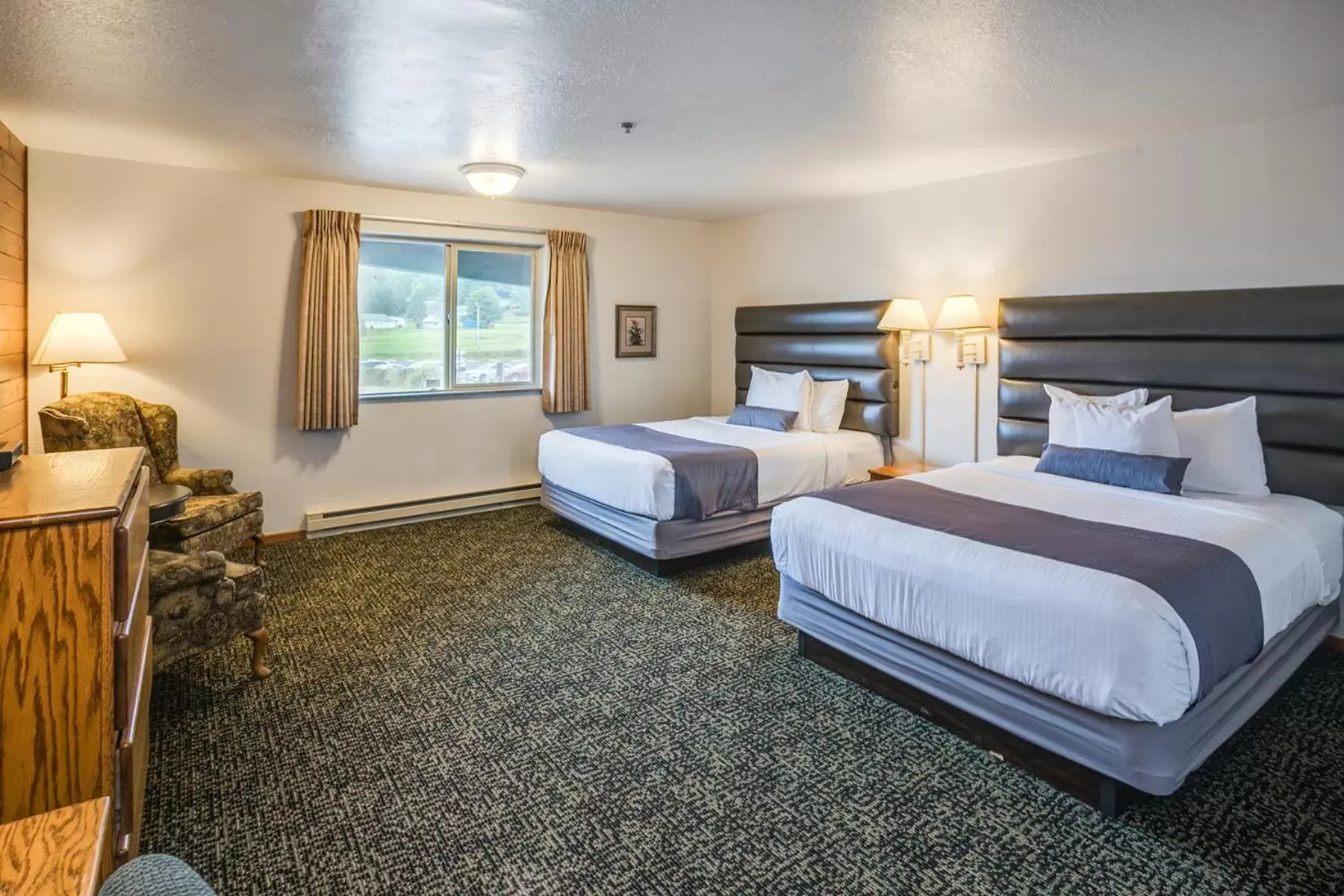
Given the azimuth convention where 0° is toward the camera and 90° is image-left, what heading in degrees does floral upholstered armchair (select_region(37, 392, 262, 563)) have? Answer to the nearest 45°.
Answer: approximately 315°

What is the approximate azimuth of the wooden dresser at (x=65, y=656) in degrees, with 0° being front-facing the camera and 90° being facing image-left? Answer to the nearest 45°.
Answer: approximately 270°
